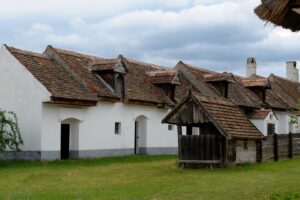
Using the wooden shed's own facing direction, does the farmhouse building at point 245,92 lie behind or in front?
behind

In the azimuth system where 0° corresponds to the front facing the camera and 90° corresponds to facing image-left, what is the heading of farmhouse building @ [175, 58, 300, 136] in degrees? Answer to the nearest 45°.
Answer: approximately 315°

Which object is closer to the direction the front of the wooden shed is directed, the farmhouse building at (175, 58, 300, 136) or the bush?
the bush

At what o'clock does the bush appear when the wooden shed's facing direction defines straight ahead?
The bush is roughly at 2 o'clock from the wooden shed.

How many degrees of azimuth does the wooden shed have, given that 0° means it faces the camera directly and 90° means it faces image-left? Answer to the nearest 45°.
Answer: approximately 45°

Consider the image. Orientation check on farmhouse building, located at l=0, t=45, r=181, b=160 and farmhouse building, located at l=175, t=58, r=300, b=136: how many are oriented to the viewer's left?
0

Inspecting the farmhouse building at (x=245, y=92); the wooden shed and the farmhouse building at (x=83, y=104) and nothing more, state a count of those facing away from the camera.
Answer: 0

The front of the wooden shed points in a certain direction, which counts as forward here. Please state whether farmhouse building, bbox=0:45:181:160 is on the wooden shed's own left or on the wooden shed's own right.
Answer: on the wooden shed's own right

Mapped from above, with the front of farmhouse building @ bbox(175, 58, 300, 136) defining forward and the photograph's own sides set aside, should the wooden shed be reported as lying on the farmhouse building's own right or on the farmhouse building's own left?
on the farmhouse building's own right

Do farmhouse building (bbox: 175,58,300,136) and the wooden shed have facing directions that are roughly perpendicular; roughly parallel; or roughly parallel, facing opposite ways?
roughly perpendicular

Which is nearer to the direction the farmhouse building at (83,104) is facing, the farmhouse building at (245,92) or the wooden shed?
the wooden shed

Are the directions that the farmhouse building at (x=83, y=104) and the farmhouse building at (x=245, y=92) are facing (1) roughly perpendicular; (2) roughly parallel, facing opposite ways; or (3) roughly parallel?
roughly parallel

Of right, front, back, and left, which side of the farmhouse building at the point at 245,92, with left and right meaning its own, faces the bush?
right
